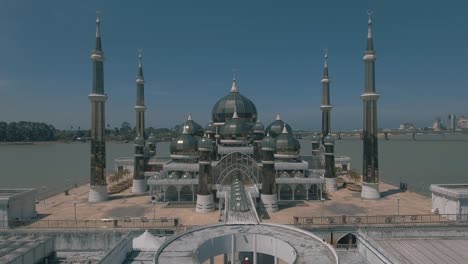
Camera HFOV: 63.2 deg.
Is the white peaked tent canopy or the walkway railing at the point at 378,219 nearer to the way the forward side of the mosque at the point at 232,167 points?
the white peaked tent canopy

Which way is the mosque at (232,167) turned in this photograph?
toward the camera

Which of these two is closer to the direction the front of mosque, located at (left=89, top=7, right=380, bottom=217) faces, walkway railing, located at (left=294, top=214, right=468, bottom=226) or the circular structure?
the circular structure

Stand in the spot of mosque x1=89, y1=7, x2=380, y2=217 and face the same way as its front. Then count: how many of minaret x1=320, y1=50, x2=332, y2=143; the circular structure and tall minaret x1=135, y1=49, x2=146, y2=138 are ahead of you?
1

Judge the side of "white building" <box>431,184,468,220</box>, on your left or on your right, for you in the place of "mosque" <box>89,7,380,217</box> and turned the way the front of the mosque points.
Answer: on your left

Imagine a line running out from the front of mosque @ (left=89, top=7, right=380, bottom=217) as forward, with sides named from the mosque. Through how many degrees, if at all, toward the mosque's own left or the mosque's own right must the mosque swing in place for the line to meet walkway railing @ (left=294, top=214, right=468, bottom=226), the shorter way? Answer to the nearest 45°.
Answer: approximately 45° to the mosque's own left

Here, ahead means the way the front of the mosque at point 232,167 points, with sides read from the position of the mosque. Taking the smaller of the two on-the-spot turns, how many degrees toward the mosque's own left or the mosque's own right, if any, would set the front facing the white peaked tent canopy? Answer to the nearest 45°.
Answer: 0° — it already faces it

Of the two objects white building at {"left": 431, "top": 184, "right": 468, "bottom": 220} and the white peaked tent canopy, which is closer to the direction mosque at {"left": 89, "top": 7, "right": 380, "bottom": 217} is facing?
the white peaked tent canopy

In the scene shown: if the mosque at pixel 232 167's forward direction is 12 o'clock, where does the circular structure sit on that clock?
The circular structure is roughly at 12 o'clock from the mosque.
